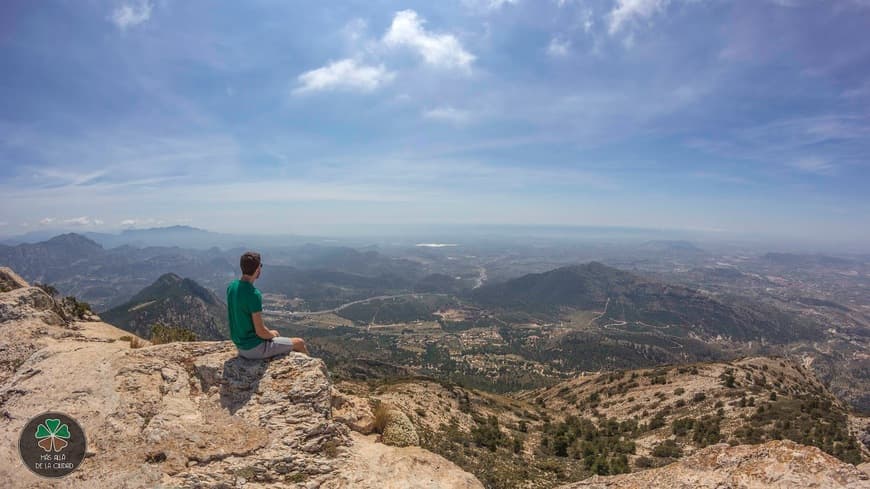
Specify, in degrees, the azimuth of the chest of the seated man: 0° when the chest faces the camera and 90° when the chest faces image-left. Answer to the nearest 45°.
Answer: approximately 225°

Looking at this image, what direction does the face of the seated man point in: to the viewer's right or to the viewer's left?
to the viewer's right

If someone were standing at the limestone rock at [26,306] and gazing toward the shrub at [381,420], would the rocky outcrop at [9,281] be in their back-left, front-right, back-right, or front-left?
back-left

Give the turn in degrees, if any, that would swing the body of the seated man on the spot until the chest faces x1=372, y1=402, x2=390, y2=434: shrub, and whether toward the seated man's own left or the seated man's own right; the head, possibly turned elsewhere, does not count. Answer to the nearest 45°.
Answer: approximately 45° to the seated man's own right

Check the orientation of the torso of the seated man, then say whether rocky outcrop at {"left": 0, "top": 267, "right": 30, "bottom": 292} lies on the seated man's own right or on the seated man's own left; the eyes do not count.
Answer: on the seated man's own left

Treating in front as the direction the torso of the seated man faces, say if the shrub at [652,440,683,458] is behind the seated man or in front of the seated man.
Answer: in front

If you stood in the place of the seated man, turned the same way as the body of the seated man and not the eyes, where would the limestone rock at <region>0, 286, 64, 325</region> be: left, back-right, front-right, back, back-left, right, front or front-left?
left

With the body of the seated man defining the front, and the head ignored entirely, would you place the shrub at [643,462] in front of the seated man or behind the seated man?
in front

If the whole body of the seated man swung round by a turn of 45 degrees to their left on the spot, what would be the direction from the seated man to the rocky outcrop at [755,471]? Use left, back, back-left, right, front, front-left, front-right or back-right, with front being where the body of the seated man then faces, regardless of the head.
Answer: back-right
